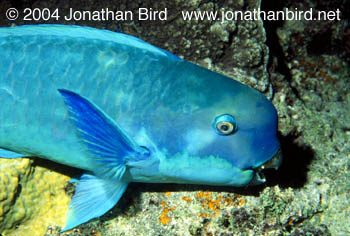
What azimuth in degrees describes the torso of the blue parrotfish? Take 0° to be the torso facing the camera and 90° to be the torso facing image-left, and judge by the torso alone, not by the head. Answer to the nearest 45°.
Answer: approximately 270°
